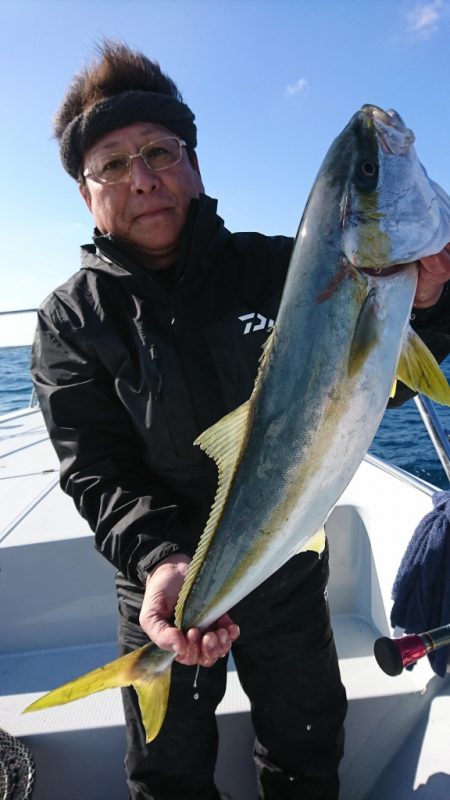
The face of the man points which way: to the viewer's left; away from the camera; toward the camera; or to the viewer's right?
toward the camera

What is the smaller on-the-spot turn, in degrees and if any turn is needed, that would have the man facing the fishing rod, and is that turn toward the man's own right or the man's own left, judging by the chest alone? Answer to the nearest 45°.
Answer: approximately 45° to the man's own left

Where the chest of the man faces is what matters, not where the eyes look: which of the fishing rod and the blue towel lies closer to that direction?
the fishing rod

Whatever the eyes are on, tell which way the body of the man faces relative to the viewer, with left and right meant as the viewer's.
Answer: facing the viewer

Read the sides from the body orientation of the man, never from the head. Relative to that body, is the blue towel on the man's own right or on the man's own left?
on the man's own left
